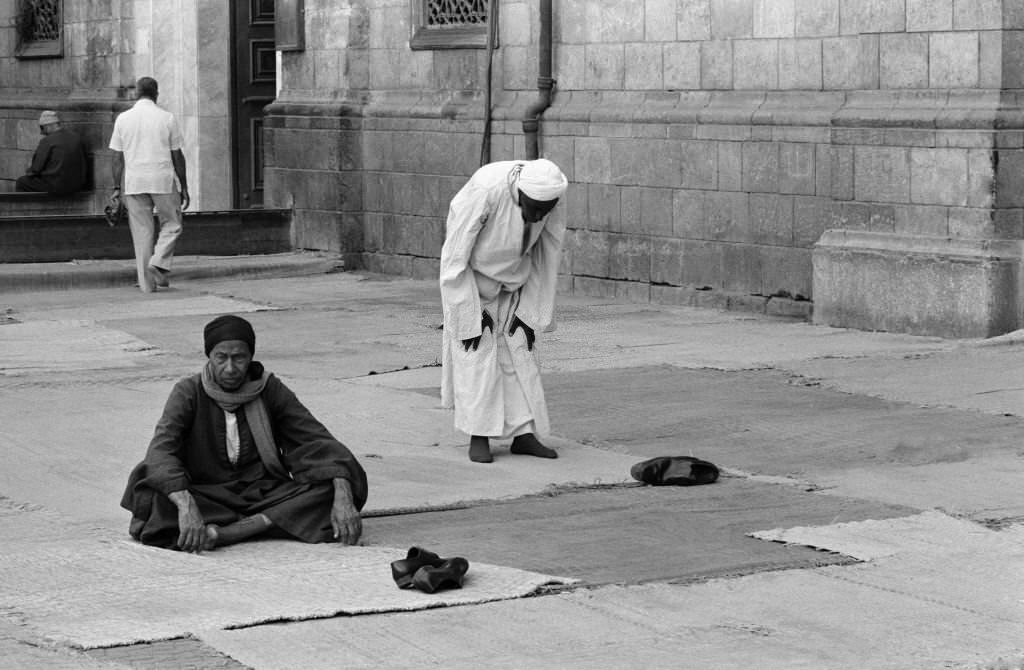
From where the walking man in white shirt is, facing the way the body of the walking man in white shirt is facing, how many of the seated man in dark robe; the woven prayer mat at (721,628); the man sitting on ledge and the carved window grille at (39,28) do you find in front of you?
2

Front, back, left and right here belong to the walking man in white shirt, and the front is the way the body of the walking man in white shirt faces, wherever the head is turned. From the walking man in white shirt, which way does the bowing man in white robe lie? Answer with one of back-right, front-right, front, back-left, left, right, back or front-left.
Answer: back

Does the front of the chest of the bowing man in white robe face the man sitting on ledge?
no

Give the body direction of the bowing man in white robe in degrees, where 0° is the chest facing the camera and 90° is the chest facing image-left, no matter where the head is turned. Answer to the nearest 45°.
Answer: approximately 315°

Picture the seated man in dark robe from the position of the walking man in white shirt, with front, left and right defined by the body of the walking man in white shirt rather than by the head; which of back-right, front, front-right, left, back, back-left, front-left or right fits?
back

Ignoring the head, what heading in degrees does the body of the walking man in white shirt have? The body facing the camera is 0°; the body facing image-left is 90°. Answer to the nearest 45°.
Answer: approximately 180°

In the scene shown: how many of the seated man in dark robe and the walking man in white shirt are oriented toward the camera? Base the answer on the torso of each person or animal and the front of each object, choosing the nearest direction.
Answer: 1

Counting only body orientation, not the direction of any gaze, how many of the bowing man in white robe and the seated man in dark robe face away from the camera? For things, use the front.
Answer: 0

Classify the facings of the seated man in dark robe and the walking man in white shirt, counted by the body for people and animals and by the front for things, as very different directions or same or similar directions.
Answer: very different directions

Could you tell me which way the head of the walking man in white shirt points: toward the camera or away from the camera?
away from the camera

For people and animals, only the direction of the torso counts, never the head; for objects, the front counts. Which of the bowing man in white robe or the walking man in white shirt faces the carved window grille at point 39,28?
the walking man in white shirt

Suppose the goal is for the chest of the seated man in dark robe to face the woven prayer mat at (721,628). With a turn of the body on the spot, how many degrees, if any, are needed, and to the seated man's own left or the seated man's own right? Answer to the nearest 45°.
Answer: approximately 45° to the seated man's own left

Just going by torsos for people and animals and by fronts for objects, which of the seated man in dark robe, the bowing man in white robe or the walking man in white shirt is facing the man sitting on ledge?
the walking man in white shirt

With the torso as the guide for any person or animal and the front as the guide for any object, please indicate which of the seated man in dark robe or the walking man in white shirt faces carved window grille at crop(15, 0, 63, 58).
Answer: the walking man in white shirt

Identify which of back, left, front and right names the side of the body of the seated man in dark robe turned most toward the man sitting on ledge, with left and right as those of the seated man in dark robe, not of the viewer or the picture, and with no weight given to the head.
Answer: back

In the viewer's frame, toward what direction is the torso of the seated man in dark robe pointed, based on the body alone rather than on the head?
toward the camera

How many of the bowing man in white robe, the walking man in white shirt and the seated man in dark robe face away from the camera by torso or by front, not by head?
1
